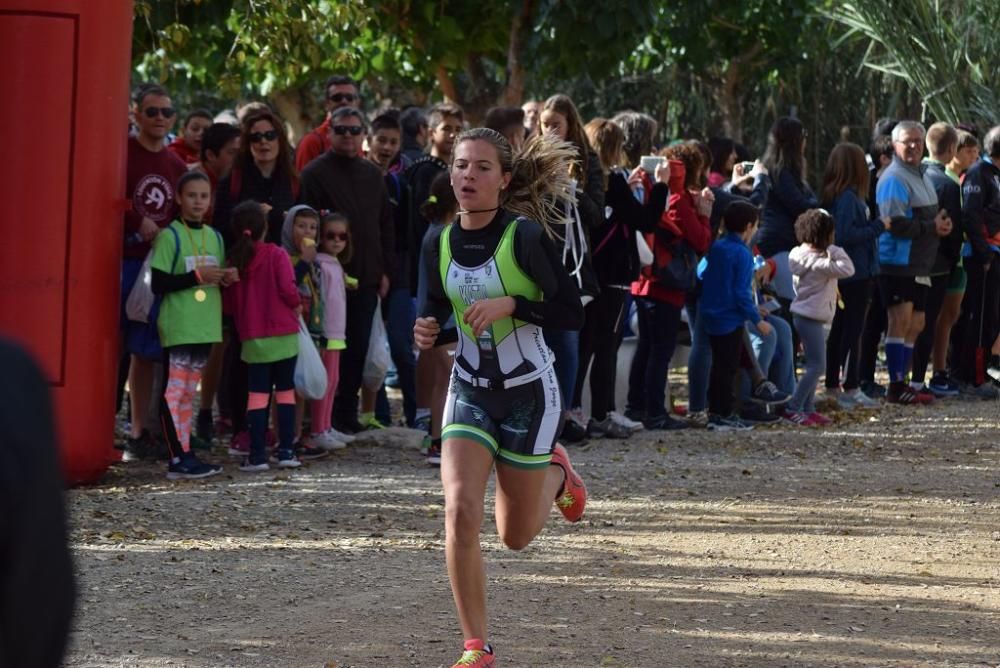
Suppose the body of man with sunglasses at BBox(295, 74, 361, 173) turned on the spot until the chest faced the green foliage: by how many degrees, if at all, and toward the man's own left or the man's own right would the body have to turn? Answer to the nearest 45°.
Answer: approximately 135° to the man's own left

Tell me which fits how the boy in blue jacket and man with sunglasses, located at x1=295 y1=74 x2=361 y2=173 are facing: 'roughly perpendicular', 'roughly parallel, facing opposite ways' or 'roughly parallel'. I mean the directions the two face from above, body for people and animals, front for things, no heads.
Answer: roughly perpendicular

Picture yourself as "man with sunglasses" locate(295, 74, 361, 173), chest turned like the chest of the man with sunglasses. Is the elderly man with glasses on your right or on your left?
on your left

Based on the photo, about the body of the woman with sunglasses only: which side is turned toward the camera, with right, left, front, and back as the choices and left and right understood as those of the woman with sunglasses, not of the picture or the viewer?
front

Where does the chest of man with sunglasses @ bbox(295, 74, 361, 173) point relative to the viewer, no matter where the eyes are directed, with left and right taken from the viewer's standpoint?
facing the viewer

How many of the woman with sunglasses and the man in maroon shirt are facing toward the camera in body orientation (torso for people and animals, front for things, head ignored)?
2

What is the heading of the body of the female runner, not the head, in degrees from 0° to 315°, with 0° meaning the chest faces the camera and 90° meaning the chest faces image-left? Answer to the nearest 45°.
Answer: approximately 45°

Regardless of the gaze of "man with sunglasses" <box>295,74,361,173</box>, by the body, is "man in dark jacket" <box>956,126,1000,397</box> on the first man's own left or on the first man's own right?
on the first man's own left

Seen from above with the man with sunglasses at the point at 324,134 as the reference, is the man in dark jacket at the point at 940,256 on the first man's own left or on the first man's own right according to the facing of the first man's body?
on the first man's own left
